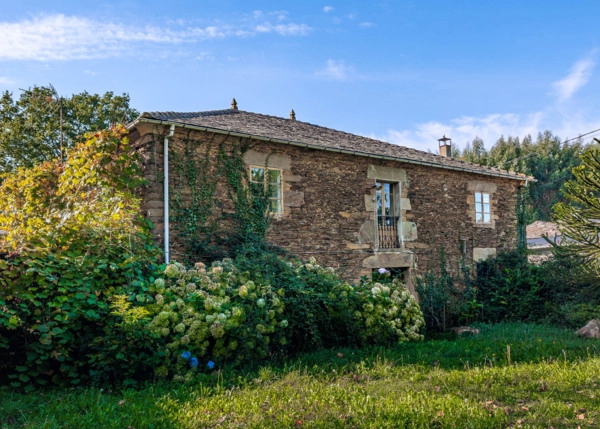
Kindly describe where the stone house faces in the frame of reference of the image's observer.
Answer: facing the viewer and to the right of the viewer

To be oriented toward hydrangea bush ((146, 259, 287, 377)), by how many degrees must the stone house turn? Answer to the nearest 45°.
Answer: approximately 45° to its right

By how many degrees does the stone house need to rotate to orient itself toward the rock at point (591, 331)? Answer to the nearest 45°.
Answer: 0° — it already faces it

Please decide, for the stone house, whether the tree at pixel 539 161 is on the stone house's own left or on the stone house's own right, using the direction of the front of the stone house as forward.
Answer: on the stone house's own left

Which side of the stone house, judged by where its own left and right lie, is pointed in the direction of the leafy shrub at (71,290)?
right

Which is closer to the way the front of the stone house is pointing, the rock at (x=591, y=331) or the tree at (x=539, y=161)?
the rock

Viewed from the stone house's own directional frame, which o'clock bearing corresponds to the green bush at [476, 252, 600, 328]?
The green bush is roughly at 10 o'clock from the stone house.

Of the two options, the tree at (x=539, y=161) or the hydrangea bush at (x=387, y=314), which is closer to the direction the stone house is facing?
the hydrangea bush
